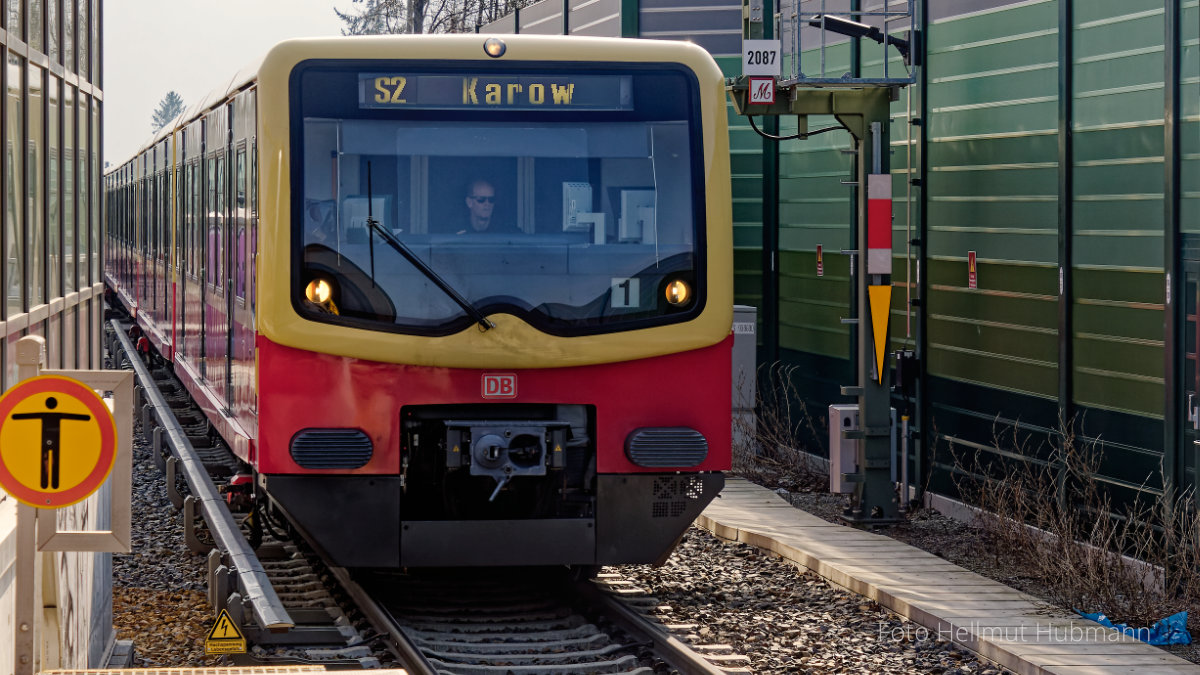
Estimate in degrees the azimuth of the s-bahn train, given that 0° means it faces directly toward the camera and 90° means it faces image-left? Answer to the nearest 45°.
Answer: approximately 0°

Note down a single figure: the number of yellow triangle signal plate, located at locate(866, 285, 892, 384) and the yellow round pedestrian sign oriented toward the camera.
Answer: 2

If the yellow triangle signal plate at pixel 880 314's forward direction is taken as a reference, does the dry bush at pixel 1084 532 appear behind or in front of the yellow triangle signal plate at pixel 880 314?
in front

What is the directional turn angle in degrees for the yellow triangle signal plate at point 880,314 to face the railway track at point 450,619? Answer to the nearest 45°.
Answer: approximately 45° to its right

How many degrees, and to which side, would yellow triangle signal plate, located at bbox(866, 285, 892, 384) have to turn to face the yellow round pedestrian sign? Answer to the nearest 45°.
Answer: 0° — it already faces it

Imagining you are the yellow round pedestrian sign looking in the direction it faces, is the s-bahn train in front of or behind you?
behind
